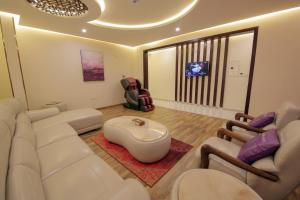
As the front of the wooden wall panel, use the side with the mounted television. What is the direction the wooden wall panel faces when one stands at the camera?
facing the viewer and to the left of the viewer

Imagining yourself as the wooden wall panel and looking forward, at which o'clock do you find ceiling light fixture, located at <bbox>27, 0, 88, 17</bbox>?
The ceiling light fixture is roughly at 12 o'clock from the wooden wall panel.

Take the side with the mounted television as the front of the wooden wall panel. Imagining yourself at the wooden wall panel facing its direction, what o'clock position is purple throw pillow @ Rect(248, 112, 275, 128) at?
The purple throw pillow is roughly at 10 o'clock from the wooden wall panel.

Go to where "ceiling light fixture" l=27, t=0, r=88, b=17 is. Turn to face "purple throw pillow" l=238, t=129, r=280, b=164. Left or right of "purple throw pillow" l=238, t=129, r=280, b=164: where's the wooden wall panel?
left

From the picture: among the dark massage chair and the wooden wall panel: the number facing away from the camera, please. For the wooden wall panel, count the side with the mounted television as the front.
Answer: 0

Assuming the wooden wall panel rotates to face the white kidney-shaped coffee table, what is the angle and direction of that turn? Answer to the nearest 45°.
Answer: approximately 45° to its left

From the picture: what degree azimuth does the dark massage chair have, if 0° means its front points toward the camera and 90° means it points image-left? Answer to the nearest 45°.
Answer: approximately 315°

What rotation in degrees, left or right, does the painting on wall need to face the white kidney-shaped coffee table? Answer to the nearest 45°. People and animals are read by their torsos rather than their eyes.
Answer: approximately 45° to its right

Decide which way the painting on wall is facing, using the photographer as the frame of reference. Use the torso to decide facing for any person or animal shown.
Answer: facing the viewer and to the right of the viewer

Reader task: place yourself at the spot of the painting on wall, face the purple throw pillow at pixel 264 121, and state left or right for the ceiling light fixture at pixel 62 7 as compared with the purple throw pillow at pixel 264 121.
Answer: right

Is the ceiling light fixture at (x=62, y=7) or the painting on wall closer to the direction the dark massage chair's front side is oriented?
the ceiling light fixture

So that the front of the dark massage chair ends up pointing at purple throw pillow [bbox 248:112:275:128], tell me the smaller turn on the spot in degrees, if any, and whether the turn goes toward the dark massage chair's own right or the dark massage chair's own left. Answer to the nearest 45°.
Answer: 0° — it already faces it
